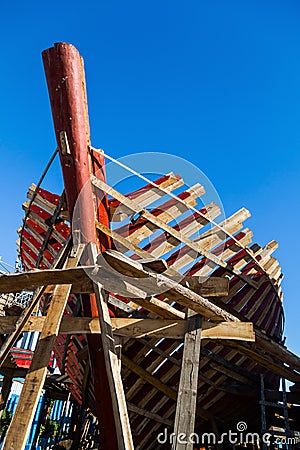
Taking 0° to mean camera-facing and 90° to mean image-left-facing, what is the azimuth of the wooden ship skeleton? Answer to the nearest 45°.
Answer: approximately 45°
